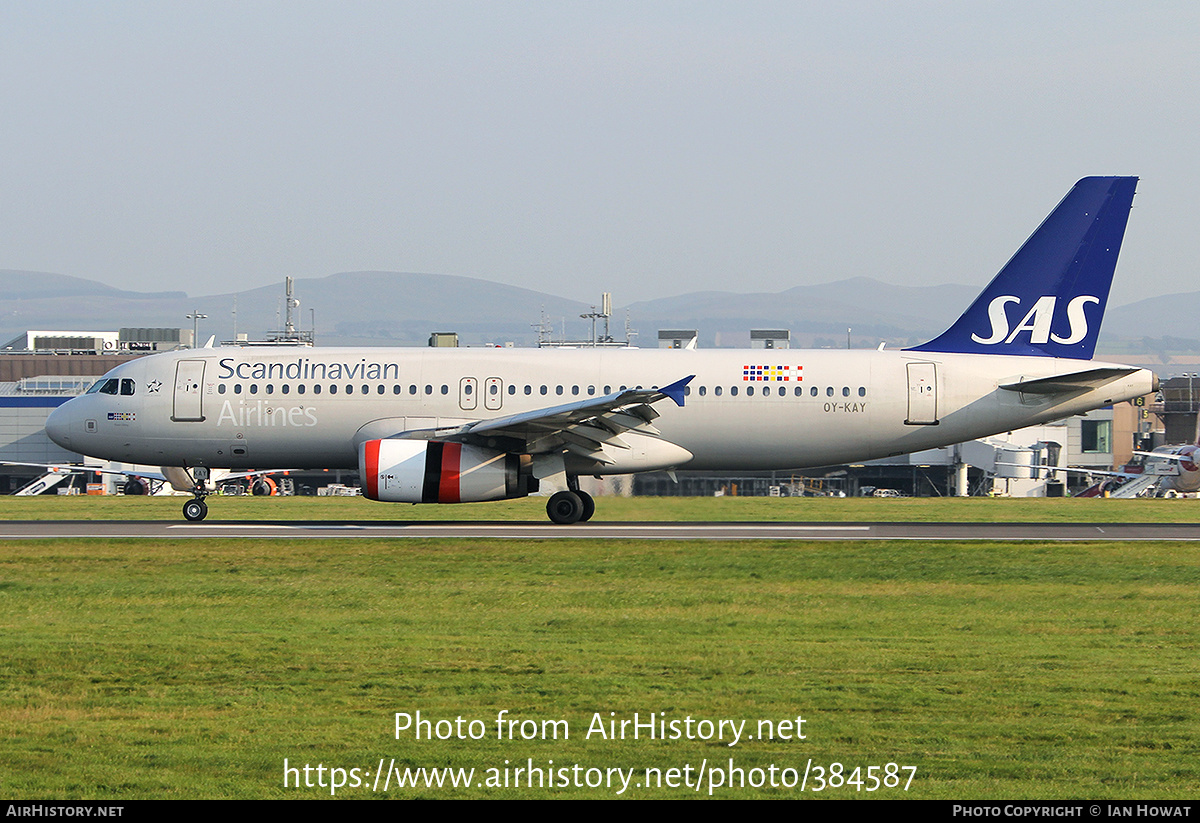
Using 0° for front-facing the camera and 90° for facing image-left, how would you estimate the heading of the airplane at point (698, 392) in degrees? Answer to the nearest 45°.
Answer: approximately 90°
